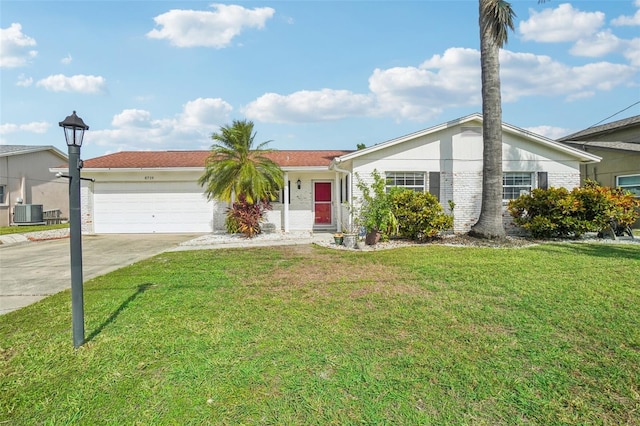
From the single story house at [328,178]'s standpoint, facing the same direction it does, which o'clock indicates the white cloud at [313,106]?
The white cloud is roughly at 6 o'clock from the single story house.

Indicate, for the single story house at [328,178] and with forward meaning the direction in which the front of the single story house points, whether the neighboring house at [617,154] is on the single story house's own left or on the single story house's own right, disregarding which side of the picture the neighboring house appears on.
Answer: on the single story house's own left

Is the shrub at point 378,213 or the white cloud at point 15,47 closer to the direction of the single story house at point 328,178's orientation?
the shrub

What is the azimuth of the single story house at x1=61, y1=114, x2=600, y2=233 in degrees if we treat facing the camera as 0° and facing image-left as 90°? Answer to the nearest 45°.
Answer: approximately 0°

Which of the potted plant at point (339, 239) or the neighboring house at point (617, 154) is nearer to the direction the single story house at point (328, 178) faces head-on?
the potted plant

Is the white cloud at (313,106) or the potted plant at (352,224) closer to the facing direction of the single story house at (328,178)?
the potted plant

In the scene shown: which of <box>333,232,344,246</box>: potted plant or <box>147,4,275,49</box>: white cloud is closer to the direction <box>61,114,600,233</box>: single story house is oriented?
the potted plant

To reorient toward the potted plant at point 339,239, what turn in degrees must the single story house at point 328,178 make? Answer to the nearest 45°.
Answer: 0° — it already faces it

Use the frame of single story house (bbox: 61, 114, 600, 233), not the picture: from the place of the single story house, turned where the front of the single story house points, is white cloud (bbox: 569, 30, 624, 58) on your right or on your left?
on your left

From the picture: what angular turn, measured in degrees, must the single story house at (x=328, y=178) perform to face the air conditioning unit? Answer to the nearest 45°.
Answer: approximately 90° to its right
